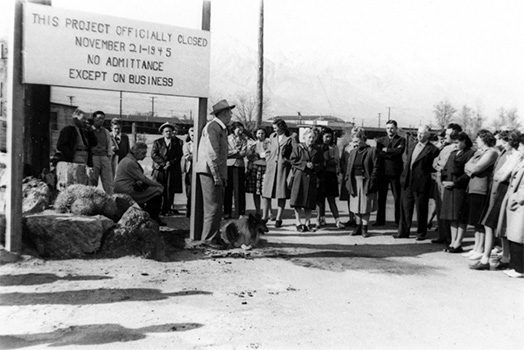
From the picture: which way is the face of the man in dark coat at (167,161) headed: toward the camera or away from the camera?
toward the camera

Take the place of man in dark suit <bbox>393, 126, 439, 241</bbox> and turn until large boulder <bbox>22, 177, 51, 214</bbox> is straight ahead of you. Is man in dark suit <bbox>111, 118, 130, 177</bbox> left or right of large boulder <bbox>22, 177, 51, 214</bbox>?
right

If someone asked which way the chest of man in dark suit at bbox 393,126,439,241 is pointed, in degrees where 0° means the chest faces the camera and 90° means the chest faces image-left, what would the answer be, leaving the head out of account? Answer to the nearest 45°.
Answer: approximately 45°

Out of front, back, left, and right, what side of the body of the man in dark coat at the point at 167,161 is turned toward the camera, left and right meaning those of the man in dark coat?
front

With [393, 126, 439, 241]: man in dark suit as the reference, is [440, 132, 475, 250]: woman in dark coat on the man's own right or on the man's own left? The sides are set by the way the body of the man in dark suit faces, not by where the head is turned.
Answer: on the man's own left

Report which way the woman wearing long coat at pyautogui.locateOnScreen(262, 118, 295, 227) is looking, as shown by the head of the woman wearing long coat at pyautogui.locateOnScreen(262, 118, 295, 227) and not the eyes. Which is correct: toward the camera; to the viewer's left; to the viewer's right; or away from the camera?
to the viewer's left

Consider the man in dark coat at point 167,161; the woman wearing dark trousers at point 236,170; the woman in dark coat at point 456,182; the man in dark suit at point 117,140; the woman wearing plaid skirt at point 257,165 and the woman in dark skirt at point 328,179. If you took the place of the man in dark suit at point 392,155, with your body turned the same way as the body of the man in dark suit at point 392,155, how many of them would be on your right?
5

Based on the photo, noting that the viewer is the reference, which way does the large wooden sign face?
facing the viewer and to the right of the viewer

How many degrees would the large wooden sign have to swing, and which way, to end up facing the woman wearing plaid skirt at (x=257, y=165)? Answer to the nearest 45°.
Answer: approximately 90° to its left

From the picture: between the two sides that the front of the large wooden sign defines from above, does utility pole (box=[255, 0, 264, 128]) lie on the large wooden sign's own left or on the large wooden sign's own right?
on the large wooden sign's own left

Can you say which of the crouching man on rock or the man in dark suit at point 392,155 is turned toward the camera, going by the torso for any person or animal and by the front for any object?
the man in dark suit

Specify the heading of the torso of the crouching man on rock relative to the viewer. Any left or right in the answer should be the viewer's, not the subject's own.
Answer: facing to the right of the viewer

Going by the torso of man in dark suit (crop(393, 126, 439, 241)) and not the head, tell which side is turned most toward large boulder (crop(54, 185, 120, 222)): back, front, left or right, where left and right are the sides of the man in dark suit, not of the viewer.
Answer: front

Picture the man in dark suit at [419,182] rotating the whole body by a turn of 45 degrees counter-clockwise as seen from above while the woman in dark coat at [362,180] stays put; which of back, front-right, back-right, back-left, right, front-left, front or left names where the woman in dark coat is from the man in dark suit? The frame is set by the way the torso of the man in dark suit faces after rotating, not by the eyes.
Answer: right

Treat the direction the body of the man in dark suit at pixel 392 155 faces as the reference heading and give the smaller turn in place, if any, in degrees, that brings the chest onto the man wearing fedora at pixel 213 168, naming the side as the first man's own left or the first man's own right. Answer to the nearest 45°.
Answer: approximately 45° to the first man's own right
